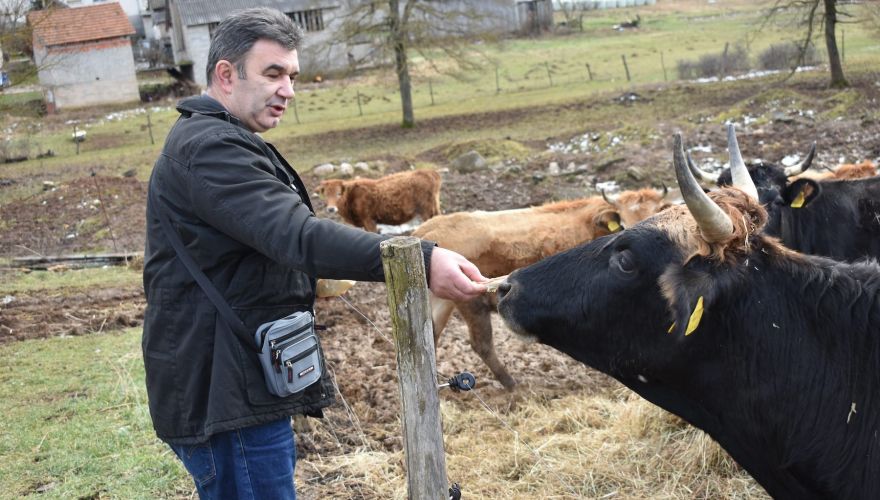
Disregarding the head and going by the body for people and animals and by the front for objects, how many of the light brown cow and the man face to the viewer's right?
2

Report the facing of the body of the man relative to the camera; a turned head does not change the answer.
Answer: to the viewer's right

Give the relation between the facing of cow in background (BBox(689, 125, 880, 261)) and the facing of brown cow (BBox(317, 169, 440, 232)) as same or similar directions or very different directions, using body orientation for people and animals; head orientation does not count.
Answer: same or similar directions

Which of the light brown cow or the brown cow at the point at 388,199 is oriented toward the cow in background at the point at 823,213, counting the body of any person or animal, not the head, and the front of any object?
the light brown cow

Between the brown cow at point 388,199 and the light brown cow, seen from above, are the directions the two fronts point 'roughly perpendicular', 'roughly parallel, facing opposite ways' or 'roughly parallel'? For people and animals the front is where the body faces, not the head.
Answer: roughly parallel, facing opposite ways

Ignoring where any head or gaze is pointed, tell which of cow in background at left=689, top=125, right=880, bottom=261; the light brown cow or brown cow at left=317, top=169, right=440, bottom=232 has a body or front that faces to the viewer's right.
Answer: the light brown cow

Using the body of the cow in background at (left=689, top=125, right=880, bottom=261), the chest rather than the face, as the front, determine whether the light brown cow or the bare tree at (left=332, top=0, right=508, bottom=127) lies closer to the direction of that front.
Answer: the light brown cow

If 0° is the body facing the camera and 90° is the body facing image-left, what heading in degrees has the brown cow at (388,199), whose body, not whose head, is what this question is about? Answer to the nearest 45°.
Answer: approximately 90°

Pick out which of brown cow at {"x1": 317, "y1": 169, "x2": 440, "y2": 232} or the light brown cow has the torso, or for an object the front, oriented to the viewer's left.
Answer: the brown cow

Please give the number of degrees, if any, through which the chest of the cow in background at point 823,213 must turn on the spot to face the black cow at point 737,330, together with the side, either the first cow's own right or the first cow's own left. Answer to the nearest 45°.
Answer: approximately 90° to the first cow's own left

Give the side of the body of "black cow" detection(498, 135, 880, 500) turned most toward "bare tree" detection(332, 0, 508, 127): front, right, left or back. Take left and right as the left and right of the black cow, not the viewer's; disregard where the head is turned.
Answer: right

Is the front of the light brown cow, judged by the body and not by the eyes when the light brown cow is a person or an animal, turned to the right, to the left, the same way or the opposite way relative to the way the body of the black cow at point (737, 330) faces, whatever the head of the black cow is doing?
the opposite way

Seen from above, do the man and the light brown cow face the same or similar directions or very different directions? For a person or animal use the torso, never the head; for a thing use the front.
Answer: same or similar directions

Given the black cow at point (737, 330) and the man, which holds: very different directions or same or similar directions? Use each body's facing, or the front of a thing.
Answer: very different directions

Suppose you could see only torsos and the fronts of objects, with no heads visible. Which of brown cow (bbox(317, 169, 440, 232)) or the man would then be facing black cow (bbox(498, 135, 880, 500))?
the man

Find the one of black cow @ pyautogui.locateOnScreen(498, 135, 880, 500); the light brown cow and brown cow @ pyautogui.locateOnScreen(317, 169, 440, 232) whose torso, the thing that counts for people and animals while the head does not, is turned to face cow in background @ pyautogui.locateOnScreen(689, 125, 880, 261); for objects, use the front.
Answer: the light brown cow

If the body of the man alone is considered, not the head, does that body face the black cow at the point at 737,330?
yes

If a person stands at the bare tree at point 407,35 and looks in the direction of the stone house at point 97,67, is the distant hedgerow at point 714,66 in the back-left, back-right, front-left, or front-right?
back-right

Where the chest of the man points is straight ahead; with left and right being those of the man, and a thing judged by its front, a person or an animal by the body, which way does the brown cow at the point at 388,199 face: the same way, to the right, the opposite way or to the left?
the opposite way

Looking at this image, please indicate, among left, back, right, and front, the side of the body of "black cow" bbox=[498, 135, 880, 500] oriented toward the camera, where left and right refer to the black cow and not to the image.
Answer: left

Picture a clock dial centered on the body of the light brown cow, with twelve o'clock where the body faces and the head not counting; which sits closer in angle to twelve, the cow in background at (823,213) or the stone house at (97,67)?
the cow in background
